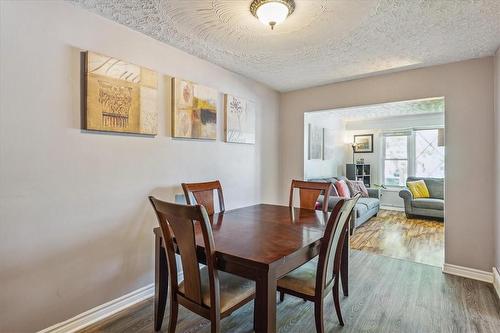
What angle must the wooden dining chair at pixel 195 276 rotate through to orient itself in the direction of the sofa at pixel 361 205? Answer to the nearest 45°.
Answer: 0° — it already faces it

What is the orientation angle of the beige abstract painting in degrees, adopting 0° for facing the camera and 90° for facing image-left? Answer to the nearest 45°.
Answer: approximately 315°

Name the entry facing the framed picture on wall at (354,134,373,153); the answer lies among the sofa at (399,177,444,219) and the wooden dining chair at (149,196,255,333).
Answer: the wooden dining chair

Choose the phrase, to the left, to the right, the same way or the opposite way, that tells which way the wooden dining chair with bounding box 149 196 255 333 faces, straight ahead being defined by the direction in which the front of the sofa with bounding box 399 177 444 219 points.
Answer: the opposite way

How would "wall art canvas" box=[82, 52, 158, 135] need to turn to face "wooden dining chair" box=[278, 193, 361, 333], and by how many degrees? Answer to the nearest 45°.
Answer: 0° — it already faces it

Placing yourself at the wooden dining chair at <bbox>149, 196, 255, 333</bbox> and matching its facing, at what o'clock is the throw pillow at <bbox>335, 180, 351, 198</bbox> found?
The throw pillow is roughly at 12 o'clock from the wooden dining chair.

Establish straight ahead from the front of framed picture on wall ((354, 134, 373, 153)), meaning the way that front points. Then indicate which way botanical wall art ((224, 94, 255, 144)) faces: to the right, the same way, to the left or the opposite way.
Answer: to the left

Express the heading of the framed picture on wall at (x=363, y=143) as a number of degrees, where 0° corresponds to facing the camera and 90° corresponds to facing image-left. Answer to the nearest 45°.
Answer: approximately 0°
